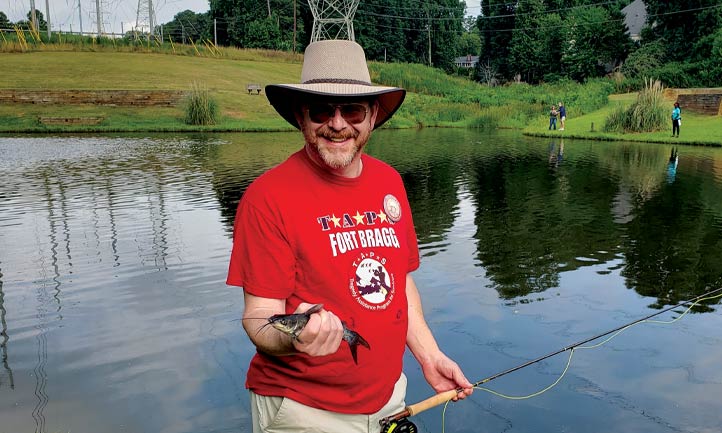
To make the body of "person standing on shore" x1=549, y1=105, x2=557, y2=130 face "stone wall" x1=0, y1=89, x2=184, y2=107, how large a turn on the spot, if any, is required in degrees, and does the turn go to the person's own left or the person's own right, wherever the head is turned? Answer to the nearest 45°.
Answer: approximately 90° to the person's own right

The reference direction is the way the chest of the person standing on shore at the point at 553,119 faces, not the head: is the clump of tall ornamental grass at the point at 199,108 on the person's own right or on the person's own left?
on the person's own right

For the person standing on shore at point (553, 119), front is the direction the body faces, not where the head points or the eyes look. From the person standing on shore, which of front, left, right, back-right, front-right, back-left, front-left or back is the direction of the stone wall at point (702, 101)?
left

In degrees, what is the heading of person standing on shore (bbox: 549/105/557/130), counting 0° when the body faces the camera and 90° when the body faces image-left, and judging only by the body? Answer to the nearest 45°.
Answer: approximately 0°

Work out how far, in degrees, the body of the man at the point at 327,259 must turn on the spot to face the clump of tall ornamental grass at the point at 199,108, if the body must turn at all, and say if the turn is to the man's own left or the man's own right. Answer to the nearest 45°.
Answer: approximately 135° to the man's own left

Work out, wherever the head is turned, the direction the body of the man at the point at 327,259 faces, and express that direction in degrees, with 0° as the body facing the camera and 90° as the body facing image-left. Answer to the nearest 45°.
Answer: approximately 315°

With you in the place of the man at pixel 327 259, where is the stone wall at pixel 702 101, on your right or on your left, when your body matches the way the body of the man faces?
on your left

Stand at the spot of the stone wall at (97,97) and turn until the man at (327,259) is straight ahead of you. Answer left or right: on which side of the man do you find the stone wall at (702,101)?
left

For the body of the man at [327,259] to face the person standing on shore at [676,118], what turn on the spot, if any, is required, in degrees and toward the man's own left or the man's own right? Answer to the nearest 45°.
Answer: approximately 90° to the man's own left
